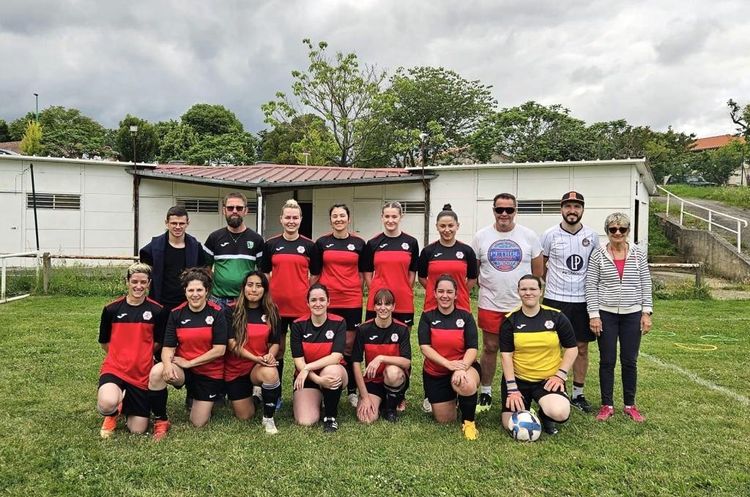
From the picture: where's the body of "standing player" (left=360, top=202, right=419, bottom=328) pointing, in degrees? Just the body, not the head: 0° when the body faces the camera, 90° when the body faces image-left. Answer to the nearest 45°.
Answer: approximately 0°

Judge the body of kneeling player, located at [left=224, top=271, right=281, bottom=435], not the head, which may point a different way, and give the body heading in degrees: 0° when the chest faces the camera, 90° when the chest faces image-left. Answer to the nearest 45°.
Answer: approximately 0°

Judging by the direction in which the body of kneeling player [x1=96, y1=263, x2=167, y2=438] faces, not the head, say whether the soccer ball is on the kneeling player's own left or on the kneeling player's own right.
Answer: on the kneeling player's own left

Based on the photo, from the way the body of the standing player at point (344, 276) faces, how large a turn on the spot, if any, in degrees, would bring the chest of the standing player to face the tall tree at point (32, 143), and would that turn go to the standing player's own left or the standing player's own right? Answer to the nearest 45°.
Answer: approximately 135° to the standing player's own right

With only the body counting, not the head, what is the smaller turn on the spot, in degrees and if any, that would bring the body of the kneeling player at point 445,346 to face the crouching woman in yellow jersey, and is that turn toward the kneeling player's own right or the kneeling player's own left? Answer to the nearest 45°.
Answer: approximately 90° to the kneeling player's own left

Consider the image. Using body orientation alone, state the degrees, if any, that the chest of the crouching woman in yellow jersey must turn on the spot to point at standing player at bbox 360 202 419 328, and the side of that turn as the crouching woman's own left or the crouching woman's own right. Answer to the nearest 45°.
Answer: approximately 90° to the crouching woman's own right

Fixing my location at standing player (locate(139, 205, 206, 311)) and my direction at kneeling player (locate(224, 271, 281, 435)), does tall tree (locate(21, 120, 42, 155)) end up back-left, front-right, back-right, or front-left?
back-left

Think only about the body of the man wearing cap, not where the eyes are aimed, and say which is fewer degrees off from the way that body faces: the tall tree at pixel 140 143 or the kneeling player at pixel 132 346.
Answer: the kneeling player
